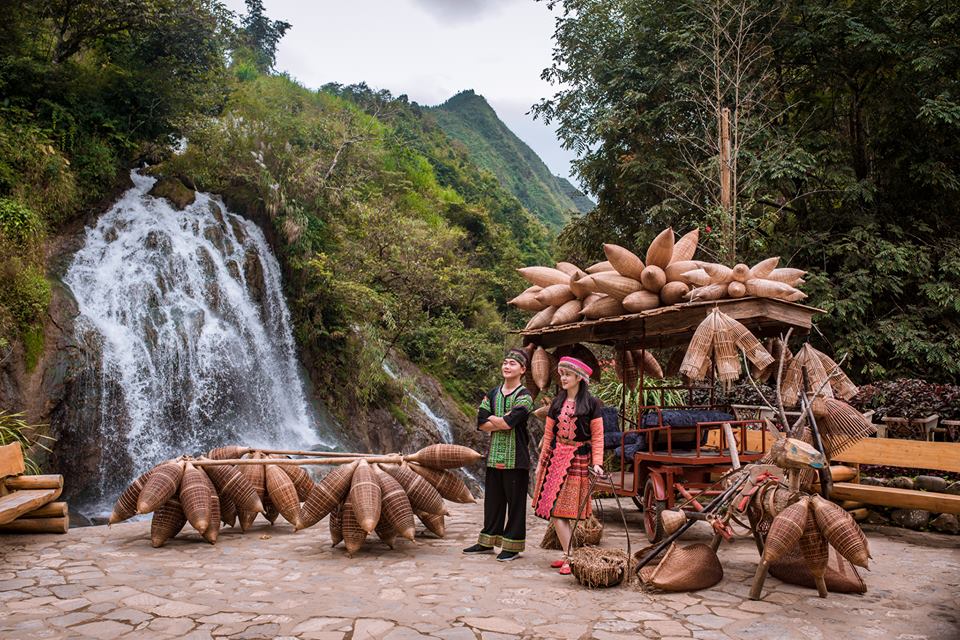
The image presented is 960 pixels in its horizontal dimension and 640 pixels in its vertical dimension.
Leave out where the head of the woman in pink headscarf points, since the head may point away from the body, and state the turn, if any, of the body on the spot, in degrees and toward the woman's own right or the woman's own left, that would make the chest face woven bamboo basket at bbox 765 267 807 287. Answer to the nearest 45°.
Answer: approximately 135° to the woman's own left

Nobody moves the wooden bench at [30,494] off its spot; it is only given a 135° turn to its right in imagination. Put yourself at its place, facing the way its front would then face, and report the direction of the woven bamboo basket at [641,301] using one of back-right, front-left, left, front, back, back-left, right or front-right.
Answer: back-left

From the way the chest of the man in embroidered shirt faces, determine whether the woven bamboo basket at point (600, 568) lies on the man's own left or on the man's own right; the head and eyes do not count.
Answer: on the man's own left

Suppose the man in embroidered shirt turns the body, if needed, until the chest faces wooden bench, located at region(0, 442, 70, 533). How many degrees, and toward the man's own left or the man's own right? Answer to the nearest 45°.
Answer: approximately 45° to the man's own right

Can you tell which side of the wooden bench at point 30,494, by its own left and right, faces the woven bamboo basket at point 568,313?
front

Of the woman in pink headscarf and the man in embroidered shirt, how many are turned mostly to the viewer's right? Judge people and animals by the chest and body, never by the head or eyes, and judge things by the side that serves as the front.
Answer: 0

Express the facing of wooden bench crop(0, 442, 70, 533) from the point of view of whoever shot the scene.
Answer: facing the viewer and to the right of the viewer

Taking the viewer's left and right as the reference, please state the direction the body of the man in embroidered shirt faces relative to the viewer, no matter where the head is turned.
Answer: facing the viewer and to the left of the viewer

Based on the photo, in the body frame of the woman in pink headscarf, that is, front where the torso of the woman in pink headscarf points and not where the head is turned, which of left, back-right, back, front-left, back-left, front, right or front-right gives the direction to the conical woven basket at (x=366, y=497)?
front-right

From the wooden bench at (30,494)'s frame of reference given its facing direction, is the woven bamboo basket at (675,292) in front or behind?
in front

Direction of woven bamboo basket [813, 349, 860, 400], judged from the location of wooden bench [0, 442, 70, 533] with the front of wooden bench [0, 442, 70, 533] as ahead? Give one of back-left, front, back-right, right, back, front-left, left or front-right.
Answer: front
